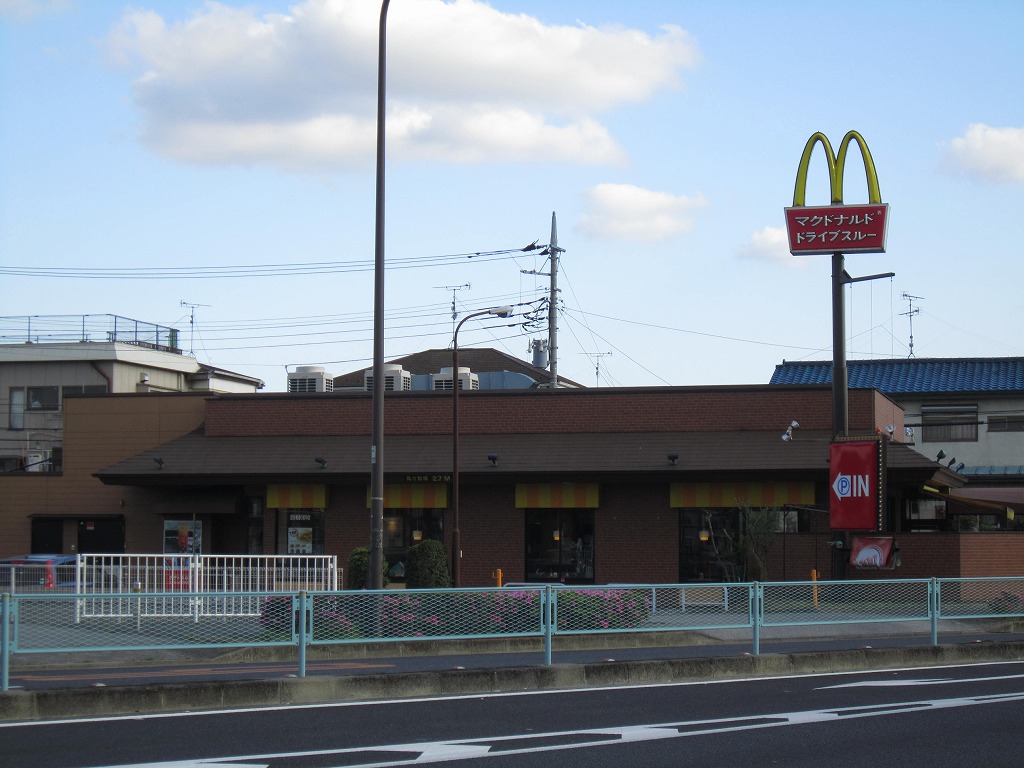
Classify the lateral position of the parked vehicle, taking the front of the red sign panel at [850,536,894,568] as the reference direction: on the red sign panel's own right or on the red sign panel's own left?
on the red sign panel's own right

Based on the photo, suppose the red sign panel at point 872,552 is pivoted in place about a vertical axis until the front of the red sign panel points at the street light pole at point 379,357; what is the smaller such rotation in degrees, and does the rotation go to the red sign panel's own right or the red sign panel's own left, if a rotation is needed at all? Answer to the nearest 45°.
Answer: approximately 45° to the red sign panel's own right

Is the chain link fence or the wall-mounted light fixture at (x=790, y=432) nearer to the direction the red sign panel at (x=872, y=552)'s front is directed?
the chain link fence

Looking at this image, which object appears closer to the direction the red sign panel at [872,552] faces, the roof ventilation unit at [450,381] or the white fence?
the white fence

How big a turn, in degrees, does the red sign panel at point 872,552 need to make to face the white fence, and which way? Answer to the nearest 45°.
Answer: approximately 45° to its right

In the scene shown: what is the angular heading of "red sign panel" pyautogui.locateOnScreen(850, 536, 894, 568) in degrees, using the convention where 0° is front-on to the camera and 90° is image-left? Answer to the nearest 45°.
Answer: approximately 0°

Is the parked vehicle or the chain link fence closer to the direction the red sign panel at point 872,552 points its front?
the chain link fence

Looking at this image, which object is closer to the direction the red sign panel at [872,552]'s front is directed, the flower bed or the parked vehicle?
the flower bed
